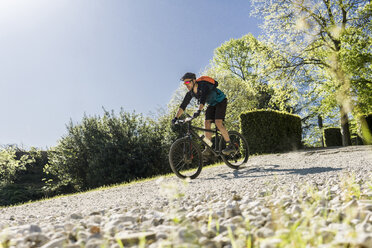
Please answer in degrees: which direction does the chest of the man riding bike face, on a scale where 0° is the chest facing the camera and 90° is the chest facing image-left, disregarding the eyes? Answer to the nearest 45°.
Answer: approximately 45°

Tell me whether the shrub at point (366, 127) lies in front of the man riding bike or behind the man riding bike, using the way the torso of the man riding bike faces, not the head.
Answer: behind

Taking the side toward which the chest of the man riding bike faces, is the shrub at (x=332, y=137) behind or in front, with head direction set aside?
behind

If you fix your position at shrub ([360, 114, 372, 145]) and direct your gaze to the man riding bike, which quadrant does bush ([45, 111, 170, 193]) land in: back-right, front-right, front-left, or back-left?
front-right

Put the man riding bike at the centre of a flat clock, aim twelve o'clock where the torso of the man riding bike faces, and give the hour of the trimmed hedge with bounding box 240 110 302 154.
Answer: The trimmed hedge is roughly at 5 o'clock from the man riding bike.

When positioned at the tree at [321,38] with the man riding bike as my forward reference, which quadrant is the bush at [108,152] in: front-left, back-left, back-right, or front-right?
front-right

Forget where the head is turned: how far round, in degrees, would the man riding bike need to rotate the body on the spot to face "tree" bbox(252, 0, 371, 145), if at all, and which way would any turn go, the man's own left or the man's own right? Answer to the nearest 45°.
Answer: approximately 180°
